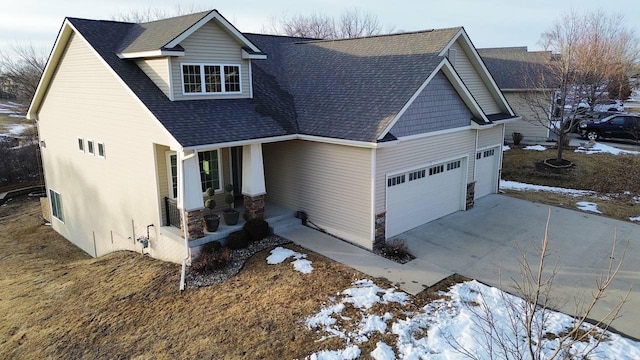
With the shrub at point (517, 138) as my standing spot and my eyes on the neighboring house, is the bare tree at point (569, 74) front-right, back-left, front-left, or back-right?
back-right

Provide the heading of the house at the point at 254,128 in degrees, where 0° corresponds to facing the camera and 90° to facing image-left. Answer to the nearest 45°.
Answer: approximately 315°

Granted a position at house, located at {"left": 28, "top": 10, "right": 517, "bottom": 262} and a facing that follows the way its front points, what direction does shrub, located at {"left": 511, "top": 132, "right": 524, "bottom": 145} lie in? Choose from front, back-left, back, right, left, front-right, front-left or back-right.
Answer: left

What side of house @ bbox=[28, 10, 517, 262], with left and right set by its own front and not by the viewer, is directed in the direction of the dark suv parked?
left
